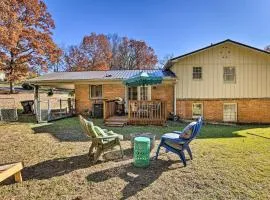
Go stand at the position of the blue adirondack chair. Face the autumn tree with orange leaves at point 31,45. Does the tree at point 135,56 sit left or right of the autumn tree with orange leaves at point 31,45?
right

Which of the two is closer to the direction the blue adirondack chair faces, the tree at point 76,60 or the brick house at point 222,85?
the tree

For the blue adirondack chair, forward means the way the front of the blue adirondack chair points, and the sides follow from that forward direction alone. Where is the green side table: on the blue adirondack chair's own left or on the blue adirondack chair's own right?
on the blue adirondack chair's own left

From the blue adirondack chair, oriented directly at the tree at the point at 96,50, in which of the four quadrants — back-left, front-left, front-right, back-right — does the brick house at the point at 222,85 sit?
front-right

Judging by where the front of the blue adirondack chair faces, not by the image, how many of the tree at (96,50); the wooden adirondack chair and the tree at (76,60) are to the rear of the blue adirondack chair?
0

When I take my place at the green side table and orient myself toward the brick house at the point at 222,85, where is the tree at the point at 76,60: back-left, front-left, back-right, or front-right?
front-left

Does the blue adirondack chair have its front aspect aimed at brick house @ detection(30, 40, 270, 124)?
no
